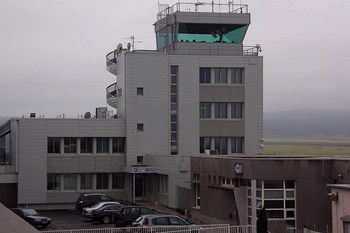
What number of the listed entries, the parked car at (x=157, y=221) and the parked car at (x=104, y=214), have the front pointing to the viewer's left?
0

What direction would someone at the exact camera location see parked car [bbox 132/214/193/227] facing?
facing away from the viewer and to the right of the viewer

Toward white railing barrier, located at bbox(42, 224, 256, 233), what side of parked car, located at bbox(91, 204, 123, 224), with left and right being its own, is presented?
right

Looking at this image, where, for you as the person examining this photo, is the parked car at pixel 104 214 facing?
facing away from the viewer and to the right of the viewer

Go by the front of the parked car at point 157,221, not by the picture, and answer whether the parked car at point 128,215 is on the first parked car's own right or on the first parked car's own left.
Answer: on the first parked car's own left
